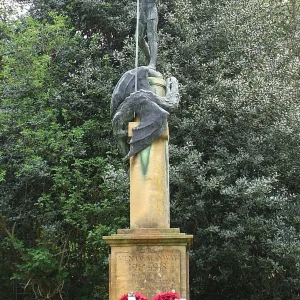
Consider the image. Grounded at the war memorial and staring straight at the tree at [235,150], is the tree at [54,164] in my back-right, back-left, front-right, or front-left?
front-left

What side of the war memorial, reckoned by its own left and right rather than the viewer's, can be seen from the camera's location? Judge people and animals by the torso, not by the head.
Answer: front

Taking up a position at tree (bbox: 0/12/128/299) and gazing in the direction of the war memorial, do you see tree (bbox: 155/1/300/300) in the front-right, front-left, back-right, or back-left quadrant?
front-left

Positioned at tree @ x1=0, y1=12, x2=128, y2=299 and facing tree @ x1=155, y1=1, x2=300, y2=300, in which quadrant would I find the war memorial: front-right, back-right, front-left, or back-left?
front-right

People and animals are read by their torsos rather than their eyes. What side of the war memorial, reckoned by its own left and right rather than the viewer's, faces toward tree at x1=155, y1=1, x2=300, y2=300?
back

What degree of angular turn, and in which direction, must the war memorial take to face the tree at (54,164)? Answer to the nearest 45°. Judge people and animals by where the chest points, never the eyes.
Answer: approximately 180°
